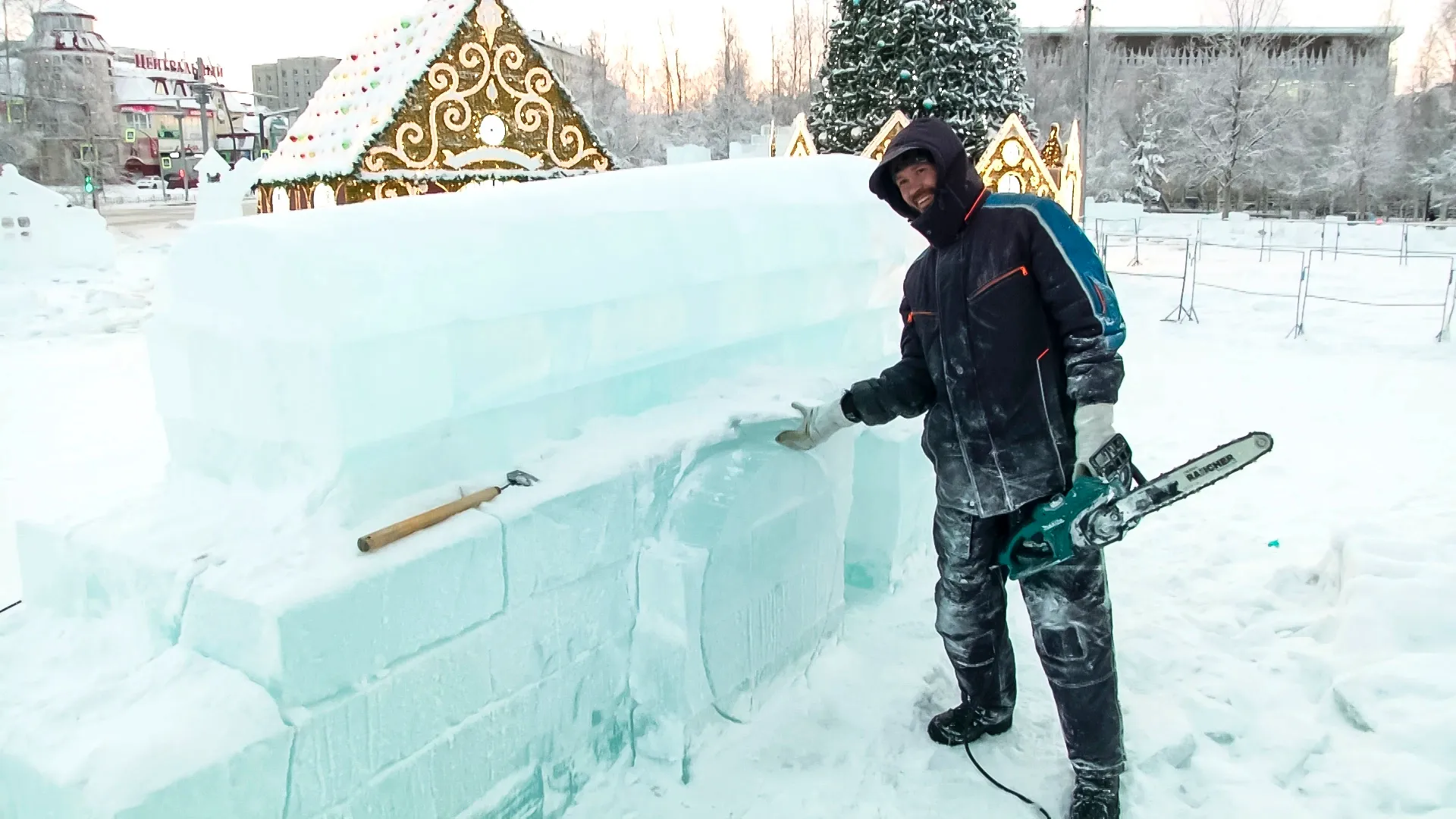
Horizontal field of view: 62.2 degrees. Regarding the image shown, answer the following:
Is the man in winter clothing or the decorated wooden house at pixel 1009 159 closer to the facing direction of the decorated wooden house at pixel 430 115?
the man in winter clothing

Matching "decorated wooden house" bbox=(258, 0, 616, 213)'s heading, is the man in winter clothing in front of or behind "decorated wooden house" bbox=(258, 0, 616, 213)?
in front

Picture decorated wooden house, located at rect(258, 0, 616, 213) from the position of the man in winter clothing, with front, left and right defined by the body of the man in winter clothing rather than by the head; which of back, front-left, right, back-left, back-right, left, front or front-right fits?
right

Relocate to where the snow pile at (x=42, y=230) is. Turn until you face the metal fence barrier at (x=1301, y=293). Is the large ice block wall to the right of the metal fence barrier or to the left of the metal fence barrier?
right

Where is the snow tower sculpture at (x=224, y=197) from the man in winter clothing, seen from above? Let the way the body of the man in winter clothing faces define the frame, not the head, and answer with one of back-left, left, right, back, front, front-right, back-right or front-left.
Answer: right

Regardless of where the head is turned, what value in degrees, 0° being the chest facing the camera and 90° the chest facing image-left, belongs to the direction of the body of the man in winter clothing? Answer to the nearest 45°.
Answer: approximately 45°

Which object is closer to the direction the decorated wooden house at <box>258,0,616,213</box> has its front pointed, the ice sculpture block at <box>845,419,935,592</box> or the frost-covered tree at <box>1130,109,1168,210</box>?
the ice sculpture block

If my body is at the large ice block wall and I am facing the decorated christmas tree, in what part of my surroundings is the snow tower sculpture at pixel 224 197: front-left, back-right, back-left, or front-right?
front-left

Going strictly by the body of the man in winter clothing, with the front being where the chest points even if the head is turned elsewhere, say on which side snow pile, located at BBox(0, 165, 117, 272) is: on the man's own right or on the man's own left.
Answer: on the man's own right

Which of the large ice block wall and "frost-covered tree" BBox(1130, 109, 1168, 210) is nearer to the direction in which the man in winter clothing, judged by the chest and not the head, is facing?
the large ice block wall

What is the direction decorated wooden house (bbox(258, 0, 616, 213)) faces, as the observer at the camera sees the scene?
facing the viewer and to the right of the viewer

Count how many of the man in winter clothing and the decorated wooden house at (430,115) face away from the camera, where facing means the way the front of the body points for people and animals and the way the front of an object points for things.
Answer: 0
